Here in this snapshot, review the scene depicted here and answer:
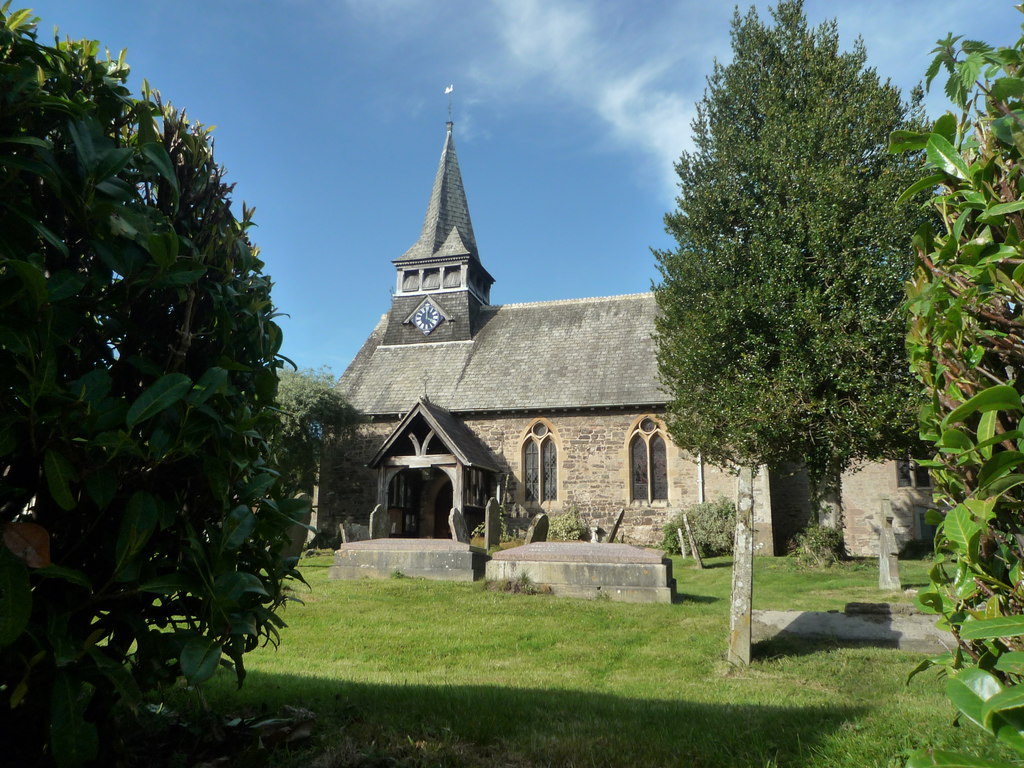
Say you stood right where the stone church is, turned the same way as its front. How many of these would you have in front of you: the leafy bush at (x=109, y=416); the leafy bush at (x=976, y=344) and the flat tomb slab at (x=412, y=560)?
3

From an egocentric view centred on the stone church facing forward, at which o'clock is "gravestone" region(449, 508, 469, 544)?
The gravestone is roughly at 12 o'clock from the stone church.

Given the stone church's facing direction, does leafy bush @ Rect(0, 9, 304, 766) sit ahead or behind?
ahead

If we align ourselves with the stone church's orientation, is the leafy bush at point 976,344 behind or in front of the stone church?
in front

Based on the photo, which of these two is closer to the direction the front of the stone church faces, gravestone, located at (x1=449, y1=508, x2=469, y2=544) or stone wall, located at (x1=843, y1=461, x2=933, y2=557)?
the gravestone

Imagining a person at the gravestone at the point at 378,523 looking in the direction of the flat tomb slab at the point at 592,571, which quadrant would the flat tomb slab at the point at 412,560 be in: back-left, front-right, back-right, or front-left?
front-right

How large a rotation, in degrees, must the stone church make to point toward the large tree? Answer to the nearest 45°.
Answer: approximately 45° to its left

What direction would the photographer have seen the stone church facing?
facing the viewer

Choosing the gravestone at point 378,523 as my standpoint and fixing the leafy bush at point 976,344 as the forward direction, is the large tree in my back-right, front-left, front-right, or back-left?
front-left

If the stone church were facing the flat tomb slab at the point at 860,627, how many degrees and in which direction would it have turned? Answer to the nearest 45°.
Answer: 0° — it already faces it

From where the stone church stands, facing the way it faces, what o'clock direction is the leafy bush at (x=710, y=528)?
The leafy bush is roughly at 10 o'clock from the stone church.

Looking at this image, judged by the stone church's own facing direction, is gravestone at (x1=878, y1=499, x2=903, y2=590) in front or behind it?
in front

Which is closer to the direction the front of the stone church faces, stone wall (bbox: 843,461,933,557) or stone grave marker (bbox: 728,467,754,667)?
the stone grave marker

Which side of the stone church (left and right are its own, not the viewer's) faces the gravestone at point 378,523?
front
